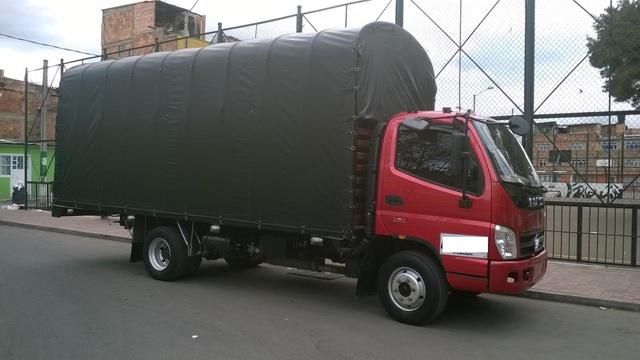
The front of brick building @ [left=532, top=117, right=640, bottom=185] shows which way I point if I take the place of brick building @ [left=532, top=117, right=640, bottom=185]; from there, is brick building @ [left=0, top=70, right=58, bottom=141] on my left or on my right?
on my right

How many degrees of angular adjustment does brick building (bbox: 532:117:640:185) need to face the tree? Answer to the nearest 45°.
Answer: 0° — it already faces it

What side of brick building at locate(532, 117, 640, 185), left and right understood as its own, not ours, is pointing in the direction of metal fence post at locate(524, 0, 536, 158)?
front

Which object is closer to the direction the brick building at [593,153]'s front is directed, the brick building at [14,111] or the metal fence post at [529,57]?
the metal fence post

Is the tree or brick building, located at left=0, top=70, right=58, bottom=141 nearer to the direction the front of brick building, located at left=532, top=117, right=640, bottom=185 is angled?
the tree

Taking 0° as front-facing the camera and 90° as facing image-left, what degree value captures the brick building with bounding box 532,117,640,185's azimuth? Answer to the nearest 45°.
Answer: approximately 0°
